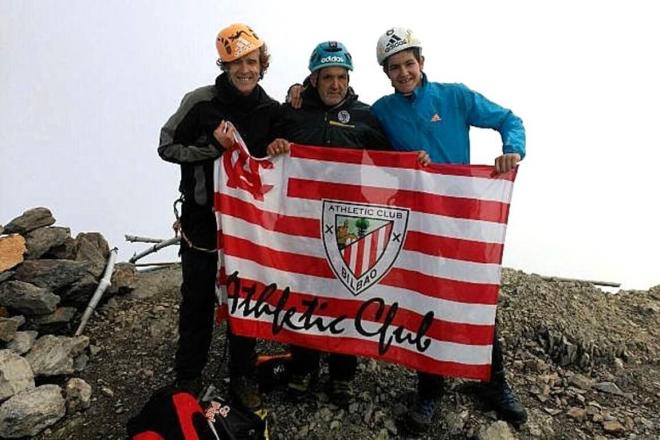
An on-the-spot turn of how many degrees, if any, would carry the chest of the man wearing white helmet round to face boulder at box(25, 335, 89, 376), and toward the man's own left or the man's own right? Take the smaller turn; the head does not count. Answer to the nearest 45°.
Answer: approximately 90° to the man's own right

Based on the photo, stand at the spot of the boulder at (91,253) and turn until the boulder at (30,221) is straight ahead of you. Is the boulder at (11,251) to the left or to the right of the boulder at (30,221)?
left

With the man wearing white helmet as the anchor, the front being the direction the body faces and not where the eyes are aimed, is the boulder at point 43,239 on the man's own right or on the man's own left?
on the man's own right

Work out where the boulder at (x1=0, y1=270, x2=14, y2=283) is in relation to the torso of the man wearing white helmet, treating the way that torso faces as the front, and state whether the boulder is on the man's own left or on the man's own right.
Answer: on the man's own right

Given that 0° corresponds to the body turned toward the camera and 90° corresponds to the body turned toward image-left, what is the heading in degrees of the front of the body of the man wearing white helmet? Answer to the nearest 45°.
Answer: approximately 0°

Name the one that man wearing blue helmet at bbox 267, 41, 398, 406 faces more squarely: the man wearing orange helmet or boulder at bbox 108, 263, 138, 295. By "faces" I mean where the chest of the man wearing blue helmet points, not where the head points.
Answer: the man wearing orange helmet

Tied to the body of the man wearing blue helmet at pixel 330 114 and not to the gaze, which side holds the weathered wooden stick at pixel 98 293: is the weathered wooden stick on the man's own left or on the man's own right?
on the man's own right

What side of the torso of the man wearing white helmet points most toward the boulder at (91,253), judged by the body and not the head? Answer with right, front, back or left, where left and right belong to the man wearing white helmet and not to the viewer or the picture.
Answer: right

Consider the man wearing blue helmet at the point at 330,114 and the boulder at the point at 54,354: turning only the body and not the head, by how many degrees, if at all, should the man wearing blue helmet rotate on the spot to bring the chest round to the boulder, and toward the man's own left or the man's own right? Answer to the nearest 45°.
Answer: approximately 90° to the man's own right

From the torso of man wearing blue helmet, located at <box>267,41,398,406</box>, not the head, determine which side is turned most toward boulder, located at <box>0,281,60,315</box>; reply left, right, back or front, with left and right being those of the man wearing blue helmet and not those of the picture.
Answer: right

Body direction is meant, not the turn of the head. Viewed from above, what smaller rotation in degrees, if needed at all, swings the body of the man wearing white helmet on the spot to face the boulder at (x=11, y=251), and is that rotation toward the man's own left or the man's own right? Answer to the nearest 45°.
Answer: approximately 90° to the man's own right

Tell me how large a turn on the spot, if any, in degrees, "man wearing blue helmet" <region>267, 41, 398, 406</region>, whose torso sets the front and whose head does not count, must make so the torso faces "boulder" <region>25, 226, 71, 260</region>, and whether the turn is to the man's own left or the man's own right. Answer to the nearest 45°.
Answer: approximately 135° to the man's own right

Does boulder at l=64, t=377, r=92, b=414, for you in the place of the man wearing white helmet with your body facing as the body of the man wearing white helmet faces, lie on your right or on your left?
on your right
